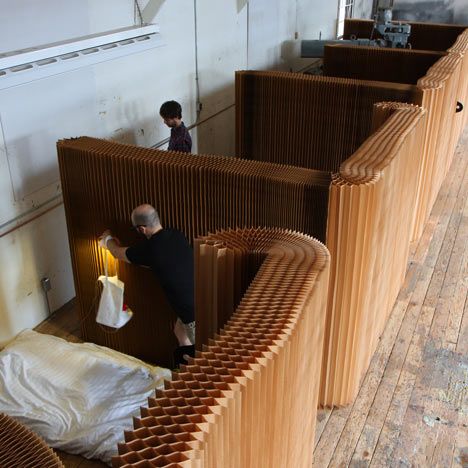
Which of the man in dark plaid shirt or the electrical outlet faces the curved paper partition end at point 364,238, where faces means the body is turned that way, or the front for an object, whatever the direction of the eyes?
the electrical outlet

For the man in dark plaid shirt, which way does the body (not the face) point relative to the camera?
to the viewer's left

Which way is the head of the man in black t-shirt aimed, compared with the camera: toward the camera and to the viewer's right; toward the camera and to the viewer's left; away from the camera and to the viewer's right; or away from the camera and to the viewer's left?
away from the camera and to the viewer's left

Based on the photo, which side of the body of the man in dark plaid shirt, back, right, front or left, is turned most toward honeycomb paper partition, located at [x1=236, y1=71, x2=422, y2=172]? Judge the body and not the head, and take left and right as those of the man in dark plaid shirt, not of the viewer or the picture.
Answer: back

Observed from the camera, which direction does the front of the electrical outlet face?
facing the viewer and to the right of the viewer

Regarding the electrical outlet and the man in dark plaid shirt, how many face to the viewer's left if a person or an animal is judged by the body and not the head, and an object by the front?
1

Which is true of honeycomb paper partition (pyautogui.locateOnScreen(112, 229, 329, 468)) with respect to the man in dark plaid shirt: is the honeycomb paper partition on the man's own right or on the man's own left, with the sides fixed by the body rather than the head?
on the man's own left

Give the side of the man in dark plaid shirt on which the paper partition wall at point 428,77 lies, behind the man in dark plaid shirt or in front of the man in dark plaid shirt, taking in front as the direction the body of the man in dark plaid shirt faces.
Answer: behind

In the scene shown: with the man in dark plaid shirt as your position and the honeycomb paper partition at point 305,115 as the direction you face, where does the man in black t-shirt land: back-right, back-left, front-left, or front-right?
back-right

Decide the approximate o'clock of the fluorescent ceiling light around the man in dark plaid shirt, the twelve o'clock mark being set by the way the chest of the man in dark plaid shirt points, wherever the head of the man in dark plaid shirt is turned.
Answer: The fluorescent ceiling light is roughly at 10 o'clock from the man in dark plaid shirt.

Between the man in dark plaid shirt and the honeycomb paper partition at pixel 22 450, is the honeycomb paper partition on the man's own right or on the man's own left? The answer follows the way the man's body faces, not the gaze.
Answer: on the man's own left

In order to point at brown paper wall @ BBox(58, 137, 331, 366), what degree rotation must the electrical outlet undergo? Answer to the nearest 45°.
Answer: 0° — it already faces it

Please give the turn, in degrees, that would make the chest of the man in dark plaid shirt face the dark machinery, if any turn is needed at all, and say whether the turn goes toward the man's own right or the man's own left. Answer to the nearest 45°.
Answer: approximately 135° to the man's own right

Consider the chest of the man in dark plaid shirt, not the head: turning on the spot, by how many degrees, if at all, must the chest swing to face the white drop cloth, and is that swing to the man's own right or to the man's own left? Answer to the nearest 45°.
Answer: approximately 90° to the man's own left

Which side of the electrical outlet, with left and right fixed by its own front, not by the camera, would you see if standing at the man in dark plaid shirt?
left

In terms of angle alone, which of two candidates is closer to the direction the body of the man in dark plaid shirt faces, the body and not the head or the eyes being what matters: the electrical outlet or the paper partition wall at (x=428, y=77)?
the electrical outlet

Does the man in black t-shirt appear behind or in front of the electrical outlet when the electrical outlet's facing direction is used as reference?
in front

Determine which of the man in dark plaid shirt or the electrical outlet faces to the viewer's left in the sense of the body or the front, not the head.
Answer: the man in dark plaid shirt

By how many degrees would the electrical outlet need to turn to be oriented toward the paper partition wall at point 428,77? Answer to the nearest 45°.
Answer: approximately 45° to its left
